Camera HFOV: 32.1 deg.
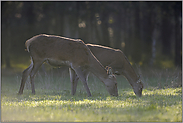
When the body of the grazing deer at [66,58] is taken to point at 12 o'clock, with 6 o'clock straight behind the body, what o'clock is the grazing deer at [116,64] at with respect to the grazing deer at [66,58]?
the grazing deer at [116,64] is roughly at 11 o'clock from the grazing deer at [66,58].

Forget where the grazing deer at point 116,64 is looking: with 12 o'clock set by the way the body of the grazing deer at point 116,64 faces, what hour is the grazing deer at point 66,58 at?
the grazing deer at point 66,58 is roughly at 5 o'clock from the grazing deer at point 116,64.

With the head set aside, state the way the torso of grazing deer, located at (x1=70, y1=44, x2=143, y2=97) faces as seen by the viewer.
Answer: to the viewer's right

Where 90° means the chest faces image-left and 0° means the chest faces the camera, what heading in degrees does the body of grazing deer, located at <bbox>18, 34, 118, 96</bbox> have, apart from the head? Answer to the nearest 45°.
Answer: approximately 270°

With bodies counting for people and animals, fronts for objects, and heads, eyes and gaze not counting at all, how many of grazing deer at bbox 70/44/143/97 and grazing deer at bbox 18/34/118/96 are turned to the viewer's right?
2
